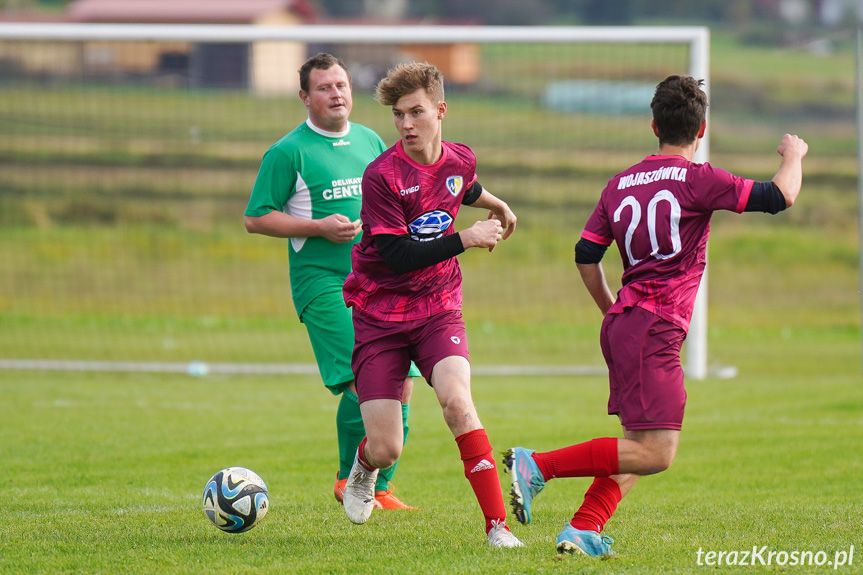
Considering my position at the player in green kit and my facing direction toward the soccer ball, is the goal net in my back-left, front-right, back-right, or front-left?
back-right

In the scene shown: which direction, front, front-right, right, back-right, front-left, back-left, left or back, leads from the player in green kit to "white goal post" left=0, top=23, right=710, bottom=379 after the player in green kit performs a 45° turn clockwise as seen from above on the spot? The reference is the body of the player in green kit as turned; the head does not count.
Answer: back

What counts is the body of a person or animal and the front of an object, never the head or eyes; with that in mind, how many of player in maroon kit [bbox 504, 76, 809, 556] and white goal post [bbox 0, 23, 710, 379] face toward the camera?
1

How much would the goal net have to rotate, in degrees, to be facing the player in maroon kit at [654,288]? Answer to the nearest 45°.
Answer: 0° — it already faces them

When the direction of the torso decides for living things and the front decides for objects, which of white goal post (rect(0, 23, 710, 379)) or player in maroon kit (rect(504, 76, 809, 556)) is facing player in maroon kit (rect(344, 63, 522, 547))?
the white goal post

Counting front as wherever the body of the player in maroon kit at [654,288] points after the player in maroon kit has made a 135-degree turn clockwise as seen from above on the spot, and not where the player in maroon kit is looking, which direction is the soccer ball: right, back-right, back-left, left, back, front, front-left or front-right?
right

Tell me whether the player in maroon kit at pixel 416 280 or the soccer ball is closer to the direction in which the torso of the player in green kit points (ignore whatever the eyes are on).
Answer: the player in maroon kit

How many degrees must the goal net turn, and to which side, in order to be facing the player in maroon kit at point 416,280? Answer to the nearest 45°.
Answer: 0° — it already faces them

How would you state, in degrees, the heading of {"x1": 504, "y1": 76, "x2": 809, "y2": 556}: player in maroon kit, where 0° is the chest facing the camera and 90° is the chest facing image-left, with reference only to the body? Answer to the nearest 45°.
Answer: approximately 225°

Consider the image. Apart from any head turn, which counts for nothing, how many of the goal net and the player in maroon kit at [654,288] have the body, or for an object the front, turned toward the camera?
1

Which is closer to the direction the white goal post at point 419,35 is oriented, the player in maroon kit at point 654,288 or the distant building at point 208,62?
the player in maroon kit

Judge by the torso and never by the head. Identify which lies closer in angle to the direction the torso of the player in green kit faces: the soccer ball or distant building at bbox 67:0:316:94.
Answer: the soccer ball
